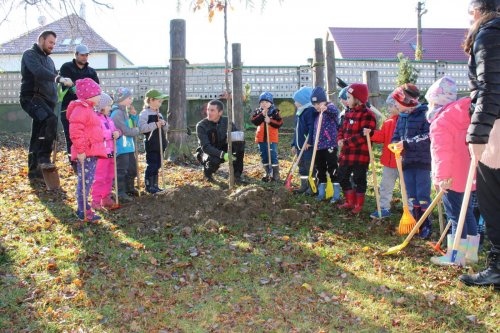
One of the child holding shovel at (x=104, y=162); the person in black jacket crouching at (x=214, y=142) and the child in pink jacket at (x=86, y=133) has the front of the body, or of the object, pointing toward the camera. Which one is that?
the person in black jacket crouching

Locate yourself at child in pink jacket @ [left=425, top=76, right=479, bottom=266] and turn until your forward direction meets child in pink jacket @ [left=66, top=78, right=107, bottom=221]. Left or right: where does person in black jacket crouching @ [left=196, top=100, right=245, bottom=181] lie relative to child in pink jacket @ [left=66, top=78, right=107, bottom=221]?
right

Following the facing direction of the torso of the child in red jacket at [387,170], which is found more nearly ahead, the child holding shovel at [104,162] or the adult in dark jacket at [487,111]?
the child holding shovel

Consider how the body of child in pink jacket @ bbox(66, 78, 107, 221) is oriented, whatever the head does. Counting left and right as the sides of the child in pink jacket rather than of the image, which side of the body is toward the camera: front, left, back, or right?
right

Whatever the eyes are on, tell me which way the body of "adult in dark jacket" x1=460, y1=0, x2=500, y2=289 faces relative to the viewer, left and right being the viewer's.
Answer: facing to the left of the viewer

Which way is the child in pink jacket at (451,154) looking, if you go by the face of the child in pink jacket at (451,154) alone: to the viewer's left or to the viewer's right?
to the viewer's left

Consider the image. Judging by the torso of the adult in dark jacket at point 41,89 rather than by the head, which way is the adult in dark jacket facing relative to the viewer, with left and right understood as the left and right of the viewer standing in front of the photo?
facing to the right of the viewer

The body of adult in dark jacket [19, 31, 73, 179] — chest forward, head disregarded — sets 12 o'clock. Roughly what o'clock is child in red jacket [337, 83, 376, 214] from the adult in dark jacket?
The child in red jacket is roughly at 1 o'clock from the adult in dark jacket.

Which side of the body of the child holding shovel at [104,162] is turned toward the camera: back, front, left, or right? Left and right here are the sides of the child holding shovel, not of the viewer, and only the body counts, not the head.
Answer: right

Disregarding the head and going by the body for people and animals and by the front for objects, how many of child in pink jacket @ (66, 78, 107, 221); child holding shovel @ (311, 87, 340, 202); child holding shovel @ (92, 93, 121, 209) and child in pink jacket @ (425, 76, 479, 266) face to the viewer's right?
2

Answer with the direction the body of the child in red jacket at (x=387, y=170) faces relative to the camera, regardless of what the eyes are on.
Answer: to the viewer's left

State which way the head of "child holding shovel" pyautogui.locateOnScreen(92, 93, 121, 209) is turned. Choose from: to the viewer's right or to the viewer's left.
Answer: to the viewer's right

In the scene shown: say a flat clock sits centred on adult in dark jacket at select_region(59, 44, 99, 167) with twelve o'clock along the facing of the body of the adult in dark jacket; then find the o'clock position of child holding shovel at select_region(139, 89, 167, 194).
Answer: The child holding shovel is roughly at 12 o'clock from the adult in dark jacket.

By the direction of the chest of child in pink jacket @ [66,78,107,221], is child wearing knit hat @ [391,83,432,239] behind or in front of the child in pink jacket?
in front
